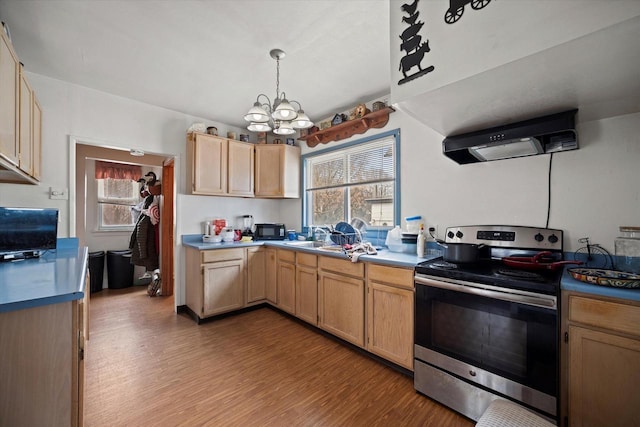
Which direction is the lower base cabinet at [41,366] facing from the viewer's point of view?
to the viewer's right

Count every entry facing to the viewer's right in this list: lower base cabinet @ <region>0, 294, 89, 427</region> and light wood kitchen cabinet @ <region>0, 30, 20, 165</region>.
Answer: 2

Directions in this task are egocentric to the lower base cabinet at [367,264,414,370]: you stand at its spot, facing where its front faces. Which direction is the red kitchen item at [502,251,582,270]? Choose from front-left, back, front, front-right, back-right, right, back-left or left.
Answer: back-left

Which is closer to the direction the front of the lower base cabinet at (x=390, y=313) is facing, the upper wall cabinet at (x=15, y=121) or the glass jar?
the upper wall cabinet

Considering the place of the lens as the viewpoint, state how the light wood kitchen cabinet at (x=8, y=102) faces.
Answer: facing to the right of the viewer

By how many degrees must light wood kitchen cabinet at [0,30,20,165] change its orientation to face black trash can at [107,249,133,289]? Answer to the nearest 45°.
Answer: approximately 90° to its left

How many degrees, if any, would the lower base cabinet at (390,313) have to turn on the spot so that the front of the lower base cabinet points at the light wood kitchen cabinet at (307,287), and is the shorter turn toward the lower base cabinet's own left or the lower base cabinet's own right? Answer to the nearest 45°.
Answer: approximately 90° to the lower base cabinet's own right

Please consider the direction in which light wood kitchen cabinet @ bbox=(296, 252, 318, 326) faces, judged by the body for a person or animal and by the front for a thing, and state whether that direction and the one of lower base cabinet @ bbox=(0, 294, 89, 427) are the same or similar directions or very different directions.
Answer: very different directions

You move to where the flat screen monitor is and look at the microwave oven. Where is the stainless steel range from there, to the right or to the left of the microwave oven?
right

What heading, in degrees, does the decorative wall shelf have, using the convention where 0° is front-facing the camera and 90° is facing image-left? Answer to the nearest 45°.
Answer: approximately 45°

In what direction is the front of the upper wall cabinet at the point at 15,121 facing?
to the viewer's right

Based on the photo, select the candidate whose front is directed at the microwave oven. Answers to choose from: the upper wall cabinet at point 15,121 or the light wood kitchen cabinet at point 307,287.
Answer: the upper wall cabinet
